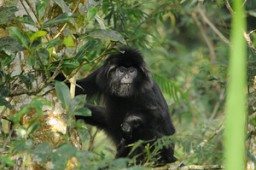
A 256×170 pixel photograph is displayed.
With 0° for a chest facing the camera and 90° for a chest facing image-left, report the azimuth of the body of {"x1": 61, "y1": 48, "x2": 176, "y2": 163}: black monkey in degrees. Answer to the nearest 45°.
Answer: approximately 45°

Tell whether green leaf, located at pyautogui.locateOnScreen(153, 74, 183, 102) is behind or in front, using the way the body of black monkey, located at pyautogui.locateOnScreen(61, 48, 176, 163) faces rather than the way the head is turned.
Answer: behind
